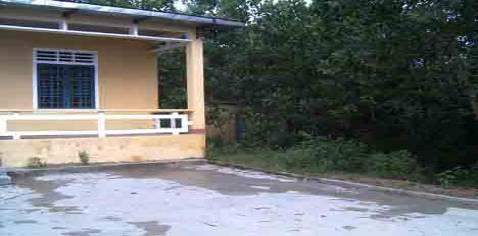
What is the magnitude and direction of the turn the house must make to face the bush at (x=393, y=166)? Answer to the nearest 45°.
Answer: approximately 45° to its left

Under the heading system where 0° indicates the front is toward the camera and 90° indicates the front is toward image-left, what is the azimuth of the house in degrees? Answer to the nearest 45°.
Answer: approximately 0°

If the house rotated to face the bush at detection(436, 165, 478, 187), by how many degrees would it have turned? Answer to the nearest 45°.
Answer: approximately 45° to its left

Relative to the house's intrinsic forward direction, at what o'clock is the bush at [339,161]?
The bush is roughly at 10 o'clock from the house.
